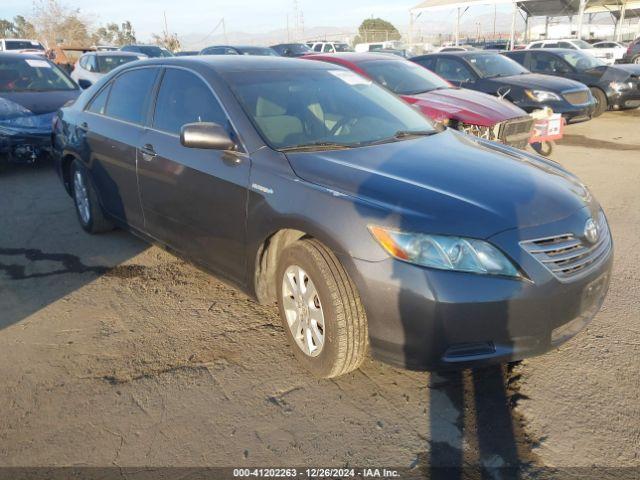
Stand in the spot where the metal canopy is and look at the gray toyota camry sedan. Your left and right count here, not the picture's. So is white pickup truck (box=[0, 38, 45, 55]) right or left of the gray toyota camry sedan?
right

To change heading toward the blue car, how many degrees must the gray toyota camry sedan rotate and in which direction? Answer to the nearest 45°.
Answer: approximately 180°

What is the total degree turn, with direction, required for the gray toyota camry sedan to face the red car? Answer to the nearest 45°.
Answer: approximately 135° to its left

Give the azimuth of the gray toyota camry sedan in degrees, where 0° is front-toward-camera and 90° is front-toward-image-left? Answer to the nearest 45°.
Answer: approximately 315°

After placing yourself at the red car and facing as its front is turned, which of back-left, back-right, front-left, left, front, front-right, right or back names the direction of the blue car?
back-right

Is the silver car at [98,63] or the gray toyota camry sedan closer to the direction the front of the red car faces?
the gray toyota camry sedan

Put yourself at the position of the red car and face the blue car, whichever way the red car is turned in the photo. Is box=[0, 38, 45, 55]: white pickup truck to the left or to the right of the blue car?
right

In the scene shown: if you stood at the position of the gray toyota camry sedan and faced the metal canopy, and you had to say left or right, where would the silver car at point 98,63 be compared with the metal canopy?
left

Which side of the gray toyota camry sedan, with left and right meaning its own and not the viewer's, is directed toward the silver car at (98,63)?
back

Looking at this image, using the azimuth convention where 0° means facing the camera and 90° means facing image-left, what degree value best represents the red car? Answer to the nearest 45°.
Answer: approximately 315°

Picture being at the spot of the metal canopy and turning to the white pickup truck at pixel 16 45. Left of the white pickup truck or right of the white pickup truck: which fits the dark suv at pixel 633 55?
left

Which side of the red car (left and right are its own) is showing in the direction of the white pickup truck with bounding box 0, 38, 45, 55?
back

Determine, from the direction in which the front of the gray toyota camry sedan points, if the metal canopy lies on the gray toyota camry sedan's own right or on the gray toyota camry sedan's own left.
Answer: on the gray toyota camry sedan's own left
